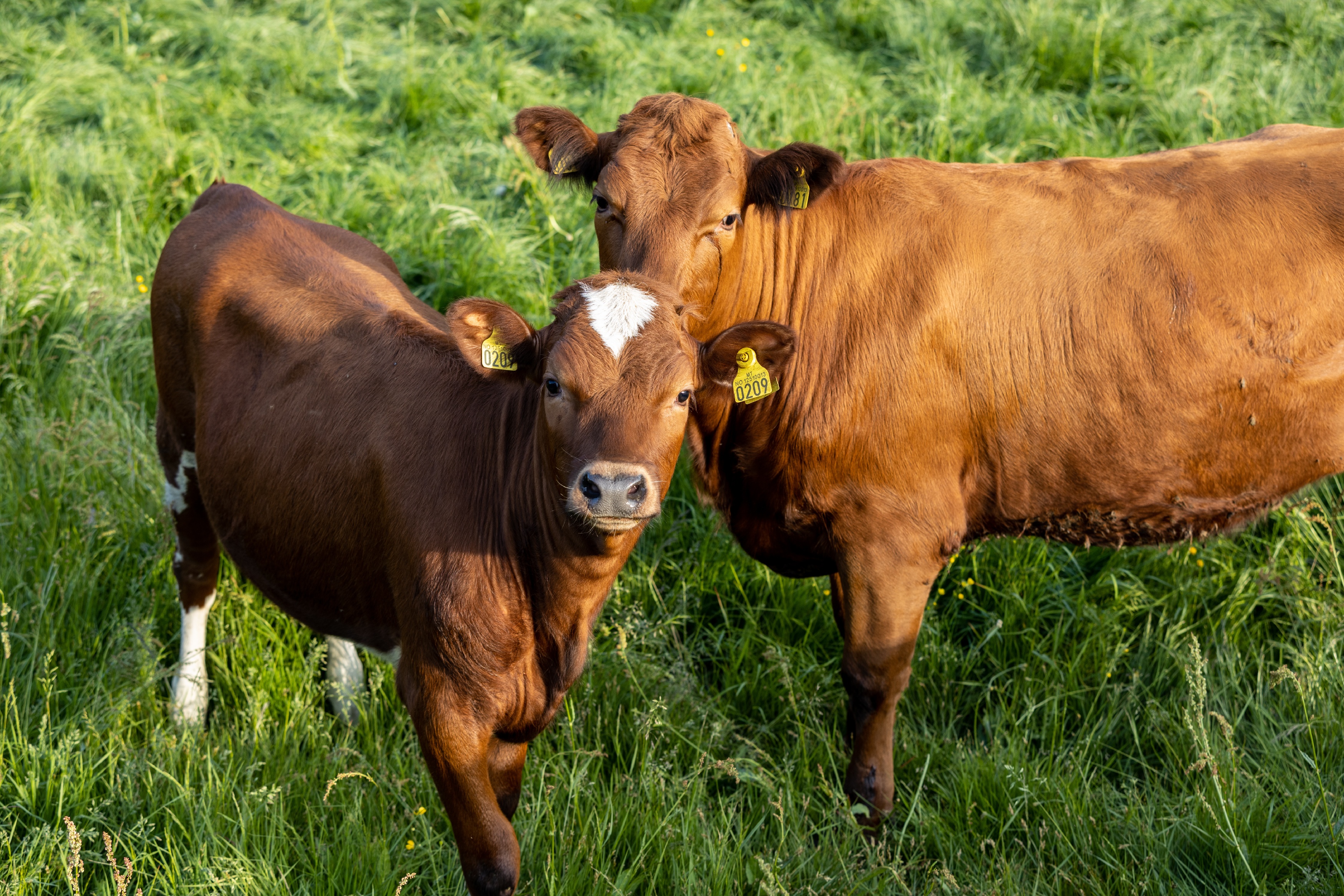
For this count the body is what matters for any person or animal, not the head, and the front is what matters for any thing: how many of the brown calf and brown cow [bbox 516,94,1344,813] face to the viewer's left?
1

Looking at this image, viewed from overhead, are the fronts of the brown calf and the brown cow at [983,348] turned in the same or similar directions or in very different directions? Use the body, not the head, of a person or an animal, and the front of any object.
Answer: very different directions

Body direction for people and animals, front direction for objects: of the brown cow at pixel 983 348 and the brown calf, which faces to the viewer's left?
the brown cow

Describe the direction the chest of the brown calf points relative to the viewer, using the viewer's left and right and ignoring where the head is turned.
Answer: facing the viewer and to the right of the viewer

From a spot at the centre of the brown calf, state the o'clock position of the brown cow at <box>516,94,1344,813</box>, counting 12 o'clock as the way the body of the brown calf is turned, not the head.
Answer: The brown cow is roughly at 10 o'clock from the brown calf.

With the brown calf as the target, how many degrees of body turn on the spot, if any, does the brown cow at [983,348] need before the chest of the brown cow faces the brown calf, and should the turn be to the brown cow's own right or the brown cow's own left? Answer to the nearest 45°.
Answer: approximately 45° to the brown cow's own left

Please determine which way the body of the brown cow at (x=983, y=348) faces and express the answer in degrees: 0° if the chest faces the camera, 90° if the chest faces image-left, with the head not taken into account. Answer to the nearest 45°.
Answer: approximately 90°
